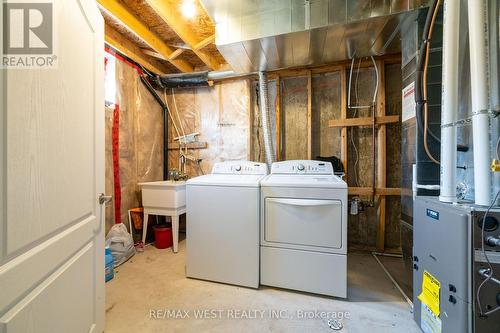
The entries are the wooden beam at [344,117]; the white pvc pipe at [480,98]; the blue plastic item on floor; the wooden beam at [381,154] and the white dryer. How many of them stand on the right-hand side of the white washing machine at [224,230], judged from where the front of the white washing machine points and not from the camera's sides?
1

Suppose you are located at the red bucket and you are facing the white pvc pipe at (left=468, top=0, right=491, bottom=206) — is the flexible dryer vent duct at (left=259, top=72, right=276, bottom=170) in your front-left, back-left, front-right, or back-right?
front-left

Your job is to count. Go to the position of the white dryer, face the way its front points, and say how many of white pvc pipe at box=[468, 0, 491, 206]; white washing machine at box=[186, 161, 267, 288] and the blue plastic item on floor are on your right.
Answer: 2

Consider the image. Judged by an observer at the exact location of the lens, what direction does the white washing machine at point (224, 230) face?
facing the viewer

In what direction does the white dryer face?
toward the camera

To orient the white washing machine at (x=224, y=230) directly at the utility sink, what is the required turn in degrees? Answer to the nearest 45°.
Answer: approximately 135° to its right

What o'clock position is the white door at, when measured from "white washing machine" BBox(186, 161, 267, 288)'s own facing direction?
The white door is roughly at 1 o'clock from the white washing machine.

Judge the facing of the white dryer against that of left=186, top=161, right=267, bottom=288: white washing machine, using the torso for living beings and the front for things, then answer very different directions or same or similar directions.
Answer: same or similar directions

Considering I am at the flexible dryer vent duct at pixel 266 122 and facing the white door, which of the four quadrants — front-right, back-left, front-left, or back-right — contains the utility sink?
front-right

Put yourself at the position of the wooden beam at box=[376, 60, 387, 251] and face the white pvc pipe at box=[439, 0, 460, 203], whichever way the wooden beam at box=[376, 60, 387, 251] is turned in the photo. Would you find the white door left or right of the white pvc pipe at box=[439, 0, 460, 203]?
right

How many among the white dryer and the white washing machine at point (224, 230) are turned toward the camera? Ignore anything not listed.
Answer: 2

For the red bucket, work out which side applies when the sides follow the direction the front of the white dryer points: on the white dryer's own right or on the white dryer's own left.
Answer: on the white dryer's own right

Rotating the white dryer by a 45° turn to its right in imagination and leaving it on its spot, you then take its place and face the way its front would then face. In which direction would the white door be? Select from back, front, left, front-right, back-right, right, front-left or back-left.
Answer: front

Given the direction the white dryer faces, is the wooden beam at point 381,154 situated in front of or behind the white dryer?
behind

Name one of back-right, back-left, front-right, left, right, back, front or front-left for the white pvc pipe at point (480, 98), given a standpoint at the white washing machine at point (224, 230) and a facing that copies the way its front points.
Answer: front-left

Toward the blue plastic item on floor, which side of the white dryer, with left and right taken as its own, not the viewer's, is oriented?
right

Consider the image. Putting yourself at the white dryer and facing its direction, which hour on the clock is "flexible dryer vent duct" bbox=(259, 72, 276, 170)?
The flexible dryer vent duct is roughly at 5 o'clock from the white dryer.

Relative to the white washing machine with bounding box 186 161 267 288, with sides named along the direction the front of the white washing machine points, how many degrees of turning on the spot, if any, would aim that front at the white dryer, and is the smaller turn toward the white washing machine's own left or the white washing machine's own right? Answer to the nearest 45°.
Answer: approximately 90° to the white washing machine's own left
